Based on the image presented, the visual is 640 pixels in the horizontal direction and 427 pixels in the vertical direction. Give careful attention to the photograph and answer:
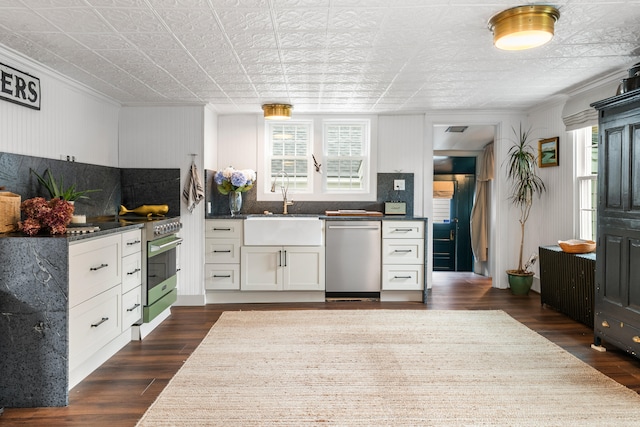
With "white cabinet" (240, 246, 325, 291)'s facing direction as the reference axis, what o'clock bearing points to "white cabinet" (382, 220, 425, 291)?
"white cabinet" (382, 220, 425, 291) is roughly at 9 o'clock from "white cabinet" (240, 246, 325, 291).

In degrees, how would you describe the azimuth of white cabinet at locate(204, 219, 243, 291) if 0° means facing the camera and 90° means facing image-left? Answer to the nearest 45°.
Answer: approximately 0°

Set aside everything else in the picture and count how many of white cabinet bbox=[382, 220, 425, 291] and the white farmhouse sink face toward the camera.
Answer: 2

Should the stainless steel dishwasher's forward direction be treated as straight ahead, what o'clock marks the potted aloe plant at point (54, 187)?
The potted aloe plant is roughly at 2 o'clock from the stainless steel dishwasher.

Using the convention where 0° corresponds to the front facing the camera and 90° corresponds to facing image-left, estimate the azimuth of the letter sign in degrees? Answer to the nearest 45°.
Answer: approximately 315°

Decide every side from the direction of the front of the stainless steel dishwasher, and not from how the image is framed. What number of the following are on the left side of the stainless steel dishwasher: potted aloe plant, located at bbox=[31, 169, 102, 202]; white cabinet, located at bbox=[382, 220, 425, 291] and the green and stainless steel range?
1

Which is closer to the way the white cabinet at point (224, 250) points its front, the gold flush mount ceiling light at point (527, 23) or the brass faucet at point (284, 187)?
the gold flush mount ceiling light

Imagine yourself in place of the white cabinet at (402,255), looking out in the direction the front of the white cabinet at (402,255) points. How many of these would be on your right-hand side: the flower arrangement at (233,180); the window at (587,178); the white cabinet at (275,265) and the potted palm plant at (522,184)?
2

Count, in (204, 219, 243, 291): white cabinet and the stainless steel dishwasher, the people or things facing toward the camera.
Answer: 2

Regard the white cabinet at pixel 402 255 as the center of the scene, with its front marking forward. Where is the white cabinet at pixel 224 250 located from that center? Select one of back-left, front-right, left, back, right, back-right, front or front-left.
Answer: right

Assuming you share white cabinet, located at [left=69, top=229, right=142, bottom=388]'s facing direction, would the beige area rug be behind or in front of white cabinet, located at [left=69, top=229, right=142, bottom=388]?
in front
